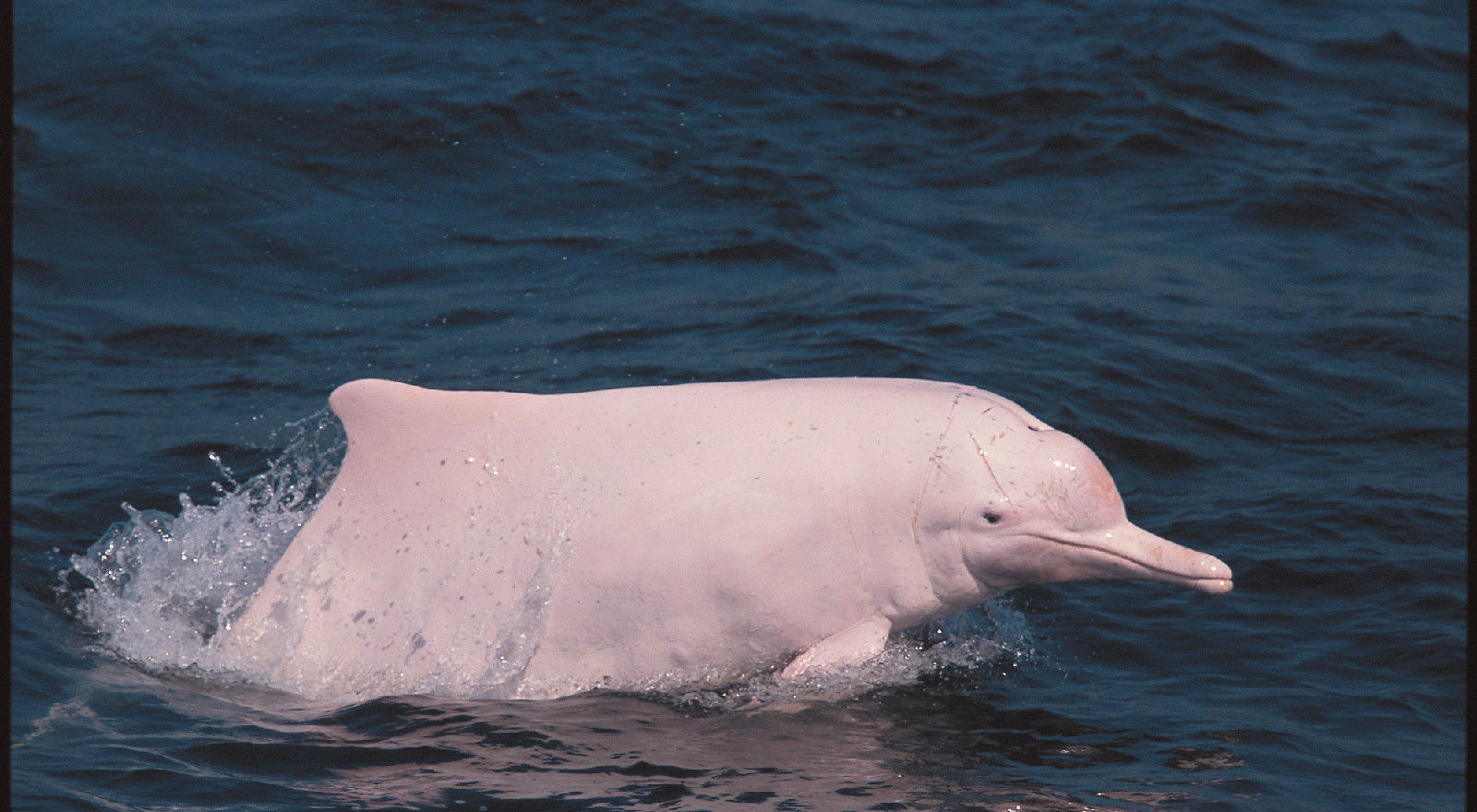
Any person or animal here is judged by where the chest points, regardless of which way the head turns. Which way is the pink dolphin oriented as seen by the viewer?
to the viewer's right

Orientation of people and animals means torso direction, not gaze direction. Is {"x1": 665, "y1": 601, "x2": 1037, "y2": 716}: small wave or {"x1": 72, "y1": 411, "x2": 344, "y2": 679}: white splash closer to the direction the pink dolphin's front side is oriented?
the small wave

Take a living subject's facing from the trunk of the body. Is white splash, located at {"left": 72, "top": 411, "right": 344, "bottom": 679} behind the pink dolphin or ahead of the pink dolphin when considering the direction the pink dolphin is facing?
behind
